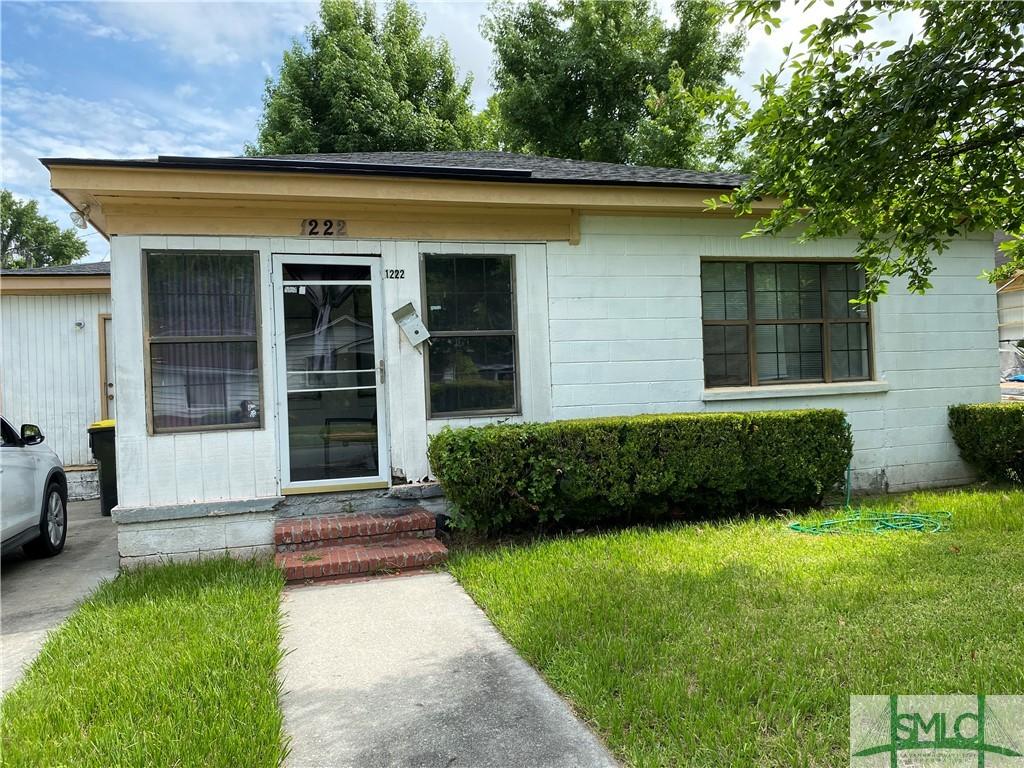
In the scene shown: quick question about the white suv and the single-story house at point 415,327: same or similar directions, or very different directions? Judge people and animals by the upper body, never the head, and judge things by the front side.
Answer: very different directions

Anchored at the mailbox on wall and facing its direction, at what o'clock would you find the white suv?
The white suv is roughly at 3 o'clock from the mailbox on wall.

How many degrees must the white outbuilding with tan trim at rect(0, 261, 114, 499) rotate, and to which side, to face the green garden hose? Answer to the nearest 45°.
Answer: approximately 45° to its left

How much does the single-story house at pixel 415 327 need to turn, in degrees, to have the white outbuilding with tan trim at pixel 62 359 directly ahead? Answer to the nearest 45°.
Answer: approximately 135° to its right

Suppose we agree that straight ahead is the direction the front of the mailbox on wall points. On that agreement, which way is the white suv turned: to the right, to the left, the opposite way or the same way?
the opposite way

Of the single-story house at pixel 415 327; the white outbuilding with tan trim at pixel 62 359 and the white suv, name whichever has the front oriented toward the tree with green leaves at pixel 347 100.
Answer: the white suv

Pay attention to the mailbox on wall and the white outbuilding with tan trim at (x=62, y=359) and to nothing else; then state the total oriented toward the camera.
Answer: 2

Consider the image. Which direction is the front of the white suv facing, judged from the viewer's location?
facing away from the viewer and to the right of the viewer

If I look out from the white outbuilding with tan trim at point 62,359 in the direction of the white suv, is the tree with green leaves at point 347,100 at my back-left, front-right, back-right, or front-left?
back-left

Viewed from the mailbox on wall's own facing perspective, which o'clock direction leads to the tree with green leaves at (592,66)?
The tree with green leaves is roughly at 7 o'clock from the mailbox on wall.

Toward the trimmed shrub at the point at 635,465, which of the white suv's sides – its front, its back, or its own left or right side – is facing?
right

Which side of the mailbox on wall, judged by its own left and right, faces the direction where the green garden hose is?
left

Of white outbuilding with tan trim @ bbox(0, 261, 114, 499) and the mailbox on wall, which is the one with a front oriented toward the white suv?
the white outbuilding with tan trim

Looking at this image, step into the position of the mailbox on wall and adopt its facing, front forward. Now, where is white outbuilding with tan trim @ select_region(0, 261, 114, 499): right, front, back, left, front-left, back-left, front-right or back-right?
back-right

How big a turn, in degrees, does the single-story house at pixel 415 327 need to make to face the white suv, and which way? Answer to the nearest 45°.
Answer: approximately 90° to its right

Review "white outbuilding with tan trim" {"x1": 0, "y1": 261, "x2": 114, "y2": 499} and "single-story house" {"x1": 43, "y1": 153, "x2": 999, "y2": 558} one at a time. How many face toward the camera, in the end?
2
